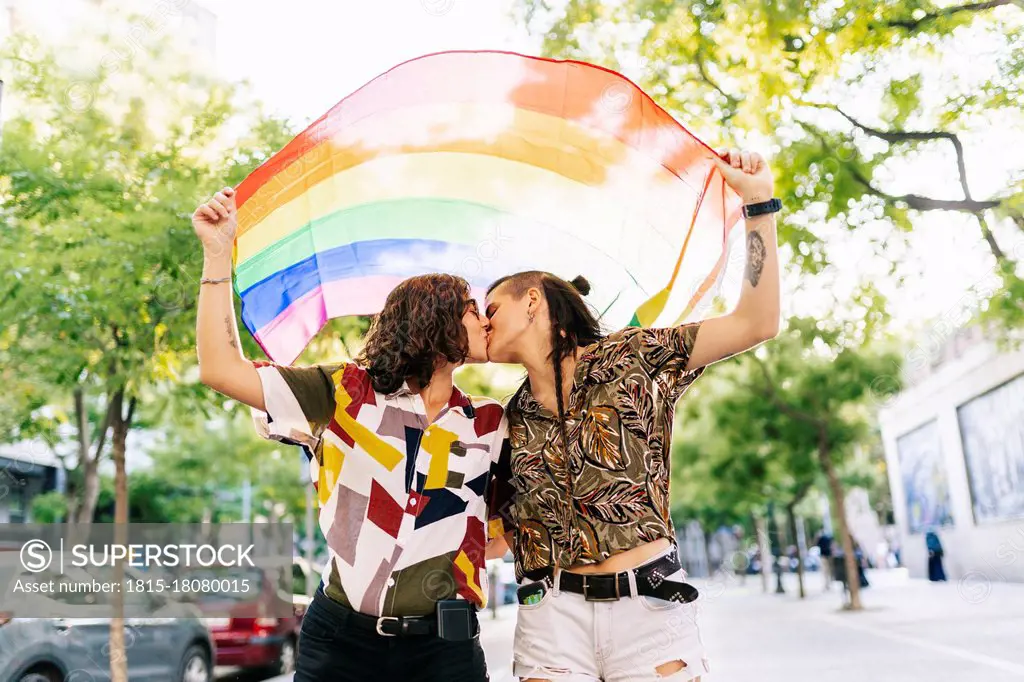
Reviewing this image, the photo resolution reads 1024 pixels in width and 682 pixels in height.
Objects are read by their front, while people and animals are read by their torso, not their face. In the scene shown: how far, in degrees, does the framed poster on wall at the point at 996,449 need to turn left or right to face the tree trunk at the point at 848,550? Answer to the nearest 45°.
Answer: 0° — it already faces it

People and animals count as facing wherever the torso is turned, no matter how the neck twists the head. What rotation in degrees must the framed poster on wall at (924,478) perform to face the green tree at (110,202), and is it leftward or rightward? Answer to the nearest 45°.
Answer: approximately 45° to its left

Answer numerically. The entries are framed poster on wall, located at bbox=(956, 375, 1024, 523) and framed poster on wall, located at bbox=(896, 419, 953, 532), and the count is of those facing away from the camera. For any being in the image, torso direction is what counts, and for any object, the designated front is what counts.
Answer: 0

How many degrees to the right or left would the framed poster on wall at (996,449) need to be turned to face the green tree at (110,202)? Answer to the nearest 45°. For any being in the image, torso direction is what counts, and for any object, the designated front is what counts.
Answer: approximately 45° to its left

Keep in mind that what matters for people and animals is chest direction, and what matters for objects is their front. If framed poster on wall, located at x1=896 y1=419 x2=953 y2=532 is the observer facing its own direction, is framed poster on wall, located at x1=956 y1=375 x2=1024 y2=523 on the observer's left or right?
on its left

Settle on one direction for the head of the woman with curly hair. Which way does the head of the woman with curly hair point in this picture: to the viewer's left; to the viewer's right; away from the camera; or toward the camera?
to the viewer's right

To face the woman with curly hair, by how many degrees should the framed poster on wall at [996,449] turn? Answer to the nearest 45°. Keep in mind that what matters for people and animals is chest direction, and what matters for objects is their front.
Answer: approximately 45° to its left

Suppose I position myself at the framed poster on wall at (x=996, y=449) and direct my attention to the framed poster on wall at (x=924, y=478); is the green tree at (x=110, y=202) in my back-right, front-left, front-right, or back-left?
back-left

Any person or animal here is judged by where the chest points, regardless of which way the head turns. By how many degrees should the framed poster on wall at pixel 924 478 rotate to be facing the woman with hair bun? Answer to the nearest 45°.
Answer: approximately 45° to its left

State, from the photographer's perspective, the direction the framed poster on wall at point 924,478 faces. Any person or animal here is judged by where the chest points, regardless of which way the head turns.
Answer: facing the viewer and to the left of the viewer

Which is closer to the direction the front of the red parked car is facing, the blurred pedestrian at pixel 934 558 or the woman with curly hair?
the blurred pedestrian

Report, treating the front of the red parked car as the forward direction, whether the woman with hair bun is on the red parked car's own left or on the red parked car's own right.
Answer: on the red parked car's own right

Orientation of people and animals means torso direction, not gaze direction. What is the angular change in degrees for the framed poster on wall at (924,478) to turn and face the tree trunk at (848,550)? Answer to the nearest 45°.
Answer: approximately 45° to its left

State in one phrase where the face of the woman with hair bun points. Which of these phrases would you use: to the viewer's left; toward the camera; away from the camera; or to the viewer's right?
to the viewer's left

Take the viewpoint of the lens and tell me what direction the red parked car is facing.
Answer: facing away from the viewer and to the right of the viewer
